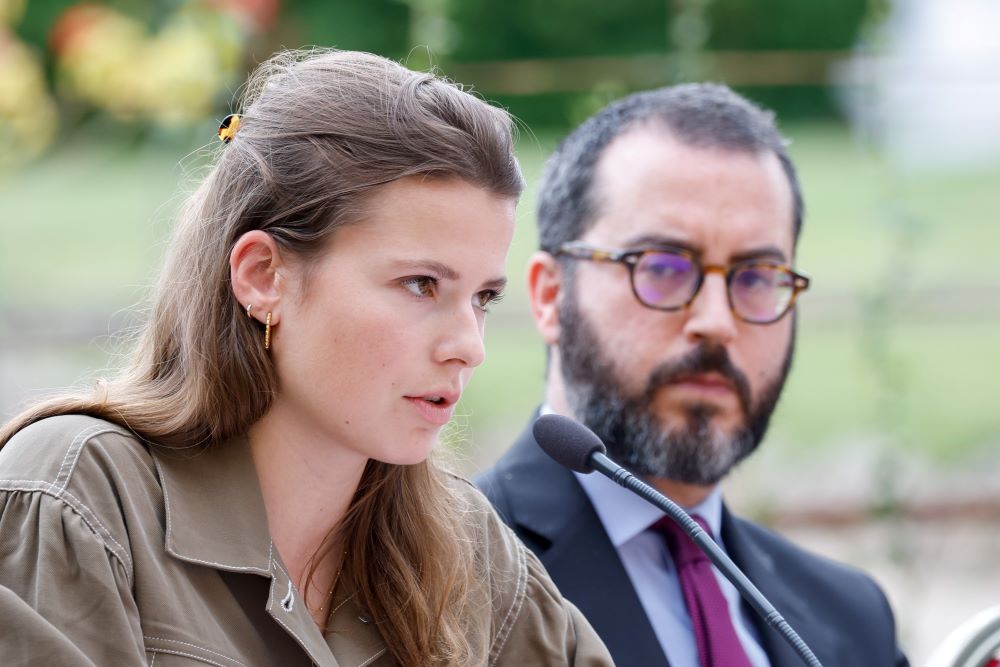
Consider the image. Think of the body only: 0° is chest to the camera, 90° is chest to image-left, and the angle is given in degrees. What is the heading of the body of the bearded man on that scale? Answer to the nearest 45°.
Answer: approximately 315°

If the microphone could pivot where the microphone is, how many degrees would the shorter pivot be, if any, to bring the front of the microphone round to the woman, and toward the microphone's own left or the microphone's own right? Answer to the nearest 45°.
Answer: approximately 45° to the microphone's own left

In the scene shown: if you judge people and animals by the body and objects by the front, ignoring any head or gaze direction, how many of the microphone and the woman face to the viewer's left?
1

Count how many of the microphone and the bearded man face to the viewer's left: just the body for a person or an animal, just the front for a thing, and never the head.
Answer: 1

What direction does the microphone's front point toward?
to the viewer's left

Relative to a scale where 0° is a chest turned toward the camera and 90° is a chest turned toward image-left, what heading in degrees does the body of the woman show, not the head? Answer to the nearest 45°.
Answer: approximately 315°

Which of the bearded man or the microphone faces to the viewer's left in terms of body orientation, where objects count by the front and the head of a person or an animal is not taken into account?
the microphone

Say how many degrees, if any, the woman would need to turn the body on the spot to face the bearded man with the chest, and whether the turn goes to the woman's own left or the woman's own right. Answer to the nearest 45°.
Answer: approximately 90° to the woman's own left
